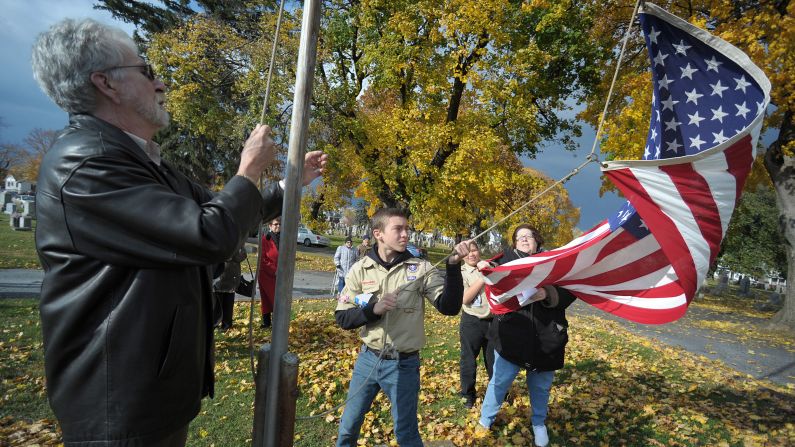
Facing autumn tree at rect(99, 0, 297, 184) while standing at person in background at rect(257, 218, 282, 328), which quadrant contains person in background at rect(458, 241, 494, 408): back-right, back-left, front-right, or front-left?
back-right

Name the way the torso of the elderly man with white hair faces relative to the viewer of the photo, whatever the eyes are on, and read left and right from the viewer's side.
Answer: facing to the right of the viewer

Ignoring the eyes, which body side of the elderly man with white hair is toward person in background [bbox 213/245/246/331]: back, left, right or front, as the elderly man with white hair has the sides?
left

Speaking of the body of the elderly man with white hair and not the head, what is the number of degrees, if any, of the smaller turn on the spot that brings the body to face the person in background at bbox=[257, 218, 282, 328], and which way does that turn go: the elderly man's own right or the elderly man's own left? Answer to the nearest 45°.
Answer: approximately 90° to the elderly man's own left

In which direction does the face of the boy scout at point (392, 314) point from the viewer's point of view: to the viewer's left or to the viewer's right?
to the viewer's right

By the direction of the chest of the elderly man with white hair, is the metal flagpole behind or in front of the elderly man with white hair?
in front

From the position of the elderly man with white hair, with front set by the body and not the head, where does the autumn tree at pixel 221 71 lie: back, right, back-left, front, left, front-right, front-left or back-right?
left

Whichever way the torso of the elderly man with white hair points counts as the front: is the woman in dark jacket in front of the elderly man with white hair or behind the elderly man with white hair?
in front

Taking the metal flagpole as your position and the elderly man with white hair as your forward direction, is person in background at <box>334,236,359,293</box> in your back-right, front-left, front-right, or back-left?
back-right

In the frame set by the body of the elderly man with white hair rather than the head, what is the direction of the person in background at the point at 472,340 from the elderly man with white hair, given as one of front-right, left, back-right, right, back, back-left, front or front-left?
front-left

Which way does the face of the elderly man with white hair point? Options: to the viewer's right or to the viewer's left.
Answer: to the viewer's right

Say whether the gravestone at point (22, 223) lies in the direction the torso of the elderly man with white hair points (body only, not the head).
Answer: no

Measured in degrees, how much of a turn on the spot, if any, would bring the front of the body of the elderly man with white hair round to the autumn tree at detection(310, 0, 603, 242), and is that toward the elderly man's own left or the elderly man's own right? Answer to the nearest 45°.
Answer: approximately 45° to the elderly man's own left
